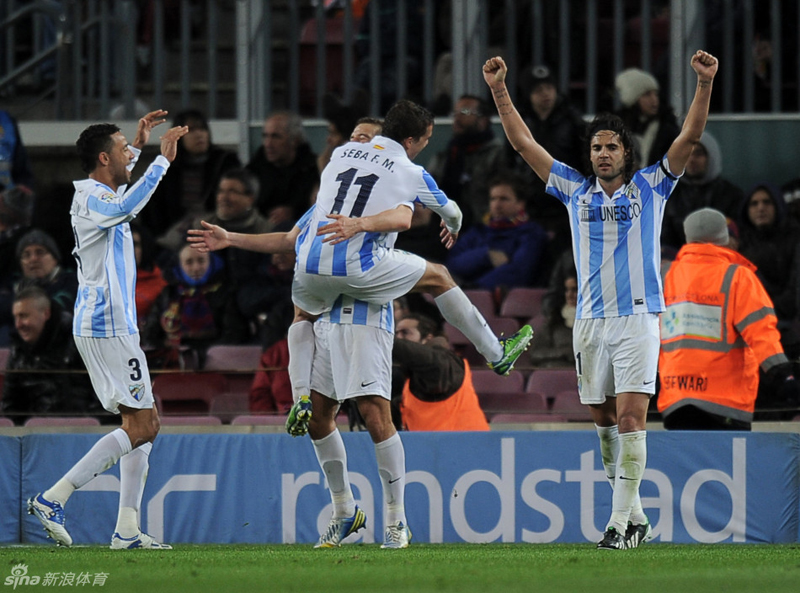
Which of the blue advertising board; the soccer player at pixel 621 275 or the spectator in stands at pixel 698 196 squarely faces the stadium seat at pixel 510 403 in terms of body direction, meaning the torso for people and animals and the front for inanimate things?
the spectator in stands

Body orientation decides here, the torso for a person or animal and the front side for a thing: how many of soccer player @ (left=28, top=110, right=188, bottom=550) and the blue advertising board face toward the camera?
1

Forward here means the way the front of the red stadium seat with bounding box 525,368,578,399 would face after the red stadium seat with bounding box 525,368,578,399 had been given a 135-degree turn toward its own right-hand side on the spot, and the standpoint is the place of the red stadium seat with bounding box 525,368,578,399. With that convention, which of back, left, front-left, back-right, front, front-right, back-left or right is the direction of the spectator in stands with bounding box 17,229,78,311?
front-left

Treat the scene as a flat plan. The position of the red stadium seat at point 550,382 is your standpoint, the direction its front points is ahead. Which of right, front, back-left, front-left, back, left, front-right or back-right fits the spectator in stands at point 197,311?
right

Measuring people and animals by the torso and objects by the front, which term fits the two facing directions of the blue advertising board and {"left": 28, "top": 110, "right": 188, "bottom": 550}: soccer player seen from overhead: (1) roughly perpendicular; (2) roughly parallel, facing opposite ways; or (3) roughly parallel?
roughly perpendicular

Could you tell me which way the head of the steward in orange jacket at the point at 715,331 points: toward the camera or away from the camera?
away from the camera

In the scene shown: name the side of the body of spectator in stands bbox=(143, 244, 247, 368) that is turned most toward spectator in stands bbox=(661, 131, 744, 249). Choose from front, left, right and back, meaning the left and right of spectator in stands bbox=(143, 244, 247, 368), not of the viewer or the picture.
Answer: left

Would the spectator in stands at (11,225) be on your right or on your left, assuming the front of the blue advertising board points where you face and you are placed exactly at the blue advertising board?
on your right

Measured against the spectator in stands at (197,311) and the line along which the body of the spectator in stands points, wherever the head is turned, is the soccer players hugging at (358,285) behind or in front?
in front

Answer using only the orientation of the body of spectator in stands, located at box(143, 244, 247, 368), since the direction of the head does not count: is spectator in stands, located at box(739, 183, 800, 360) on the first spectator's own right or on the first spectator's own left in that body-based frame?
on the first spectator's own left

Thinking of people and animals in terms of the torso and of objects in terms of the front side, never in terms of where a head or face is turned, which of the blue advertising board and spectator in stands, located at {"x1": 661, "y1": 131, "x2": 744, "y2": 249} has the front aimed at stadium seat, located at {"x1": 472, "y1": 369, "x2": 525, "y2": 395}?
the spectator in stands

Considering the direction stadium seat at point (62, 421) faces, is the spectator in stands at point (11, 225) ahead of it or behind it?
behind

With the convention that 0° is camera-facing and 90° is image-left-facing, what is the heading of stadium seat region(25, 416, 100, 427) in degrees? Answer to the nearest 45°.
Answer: approximately 0°

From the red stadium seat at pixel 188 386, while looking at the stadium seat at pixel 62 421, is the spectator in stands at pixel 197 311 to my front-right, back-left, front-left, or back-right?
back-right
